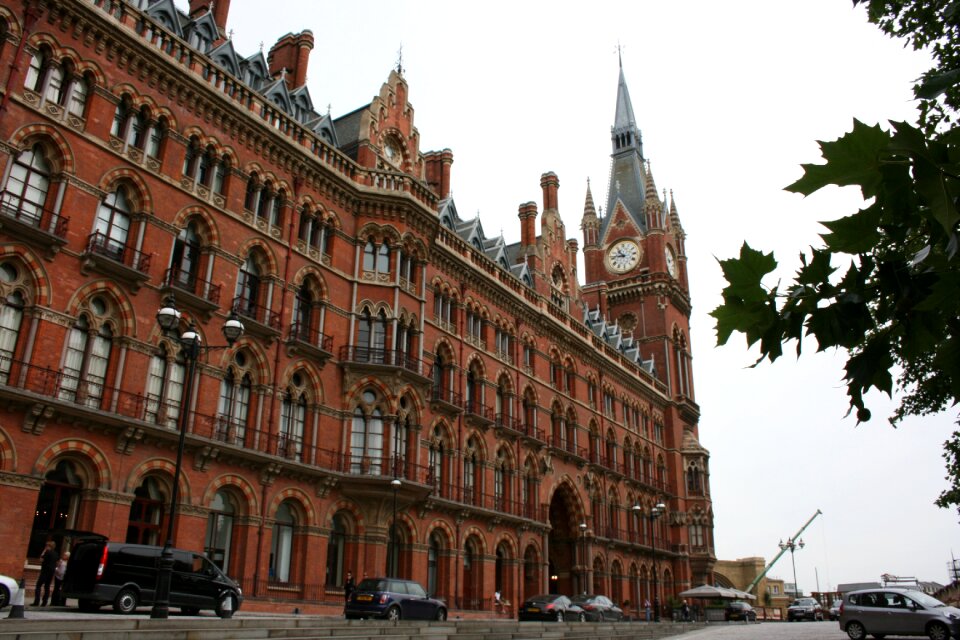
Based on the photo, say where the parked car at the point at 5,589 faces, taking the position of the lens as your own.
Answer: facing to the right of the viewer

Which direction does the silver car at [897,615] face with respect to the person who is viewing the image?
facing to the right of the viewer

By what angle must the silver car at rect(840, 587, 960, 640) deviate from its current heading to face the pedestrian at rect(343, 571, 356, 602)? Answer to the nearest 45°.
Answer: approximately 180°

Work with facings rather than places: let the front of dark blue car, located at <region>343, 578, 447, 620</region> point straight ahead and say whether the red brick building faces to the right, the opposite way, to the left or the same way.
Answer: to the right

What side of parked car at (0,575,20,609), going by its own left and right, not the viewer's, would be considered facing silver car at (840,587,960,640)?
front

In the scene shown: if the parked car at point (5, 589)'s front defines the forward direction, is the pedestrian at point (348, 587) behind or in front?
in front

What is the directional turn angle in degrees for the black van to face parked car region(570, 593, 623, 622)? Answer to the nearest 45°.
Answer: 0° — it already faces it

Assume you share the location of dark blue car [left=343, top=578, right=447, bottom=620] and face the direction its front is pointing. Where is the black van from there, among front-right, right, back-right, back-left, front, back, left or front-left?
back

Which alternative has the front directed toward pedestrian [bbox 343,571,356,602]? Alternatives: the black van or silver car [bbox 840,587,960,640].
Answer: the black van

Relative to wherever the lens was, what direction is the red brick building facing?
facing the viewer and to the right of the viewer

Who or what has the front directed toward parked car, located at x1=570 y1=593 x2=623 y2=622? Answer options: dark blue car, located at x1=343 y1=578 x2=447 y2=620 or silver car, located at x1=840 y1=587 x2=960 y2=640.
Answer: the dark blue car

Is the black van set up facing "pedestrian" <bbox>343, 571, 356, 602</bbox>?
yes
